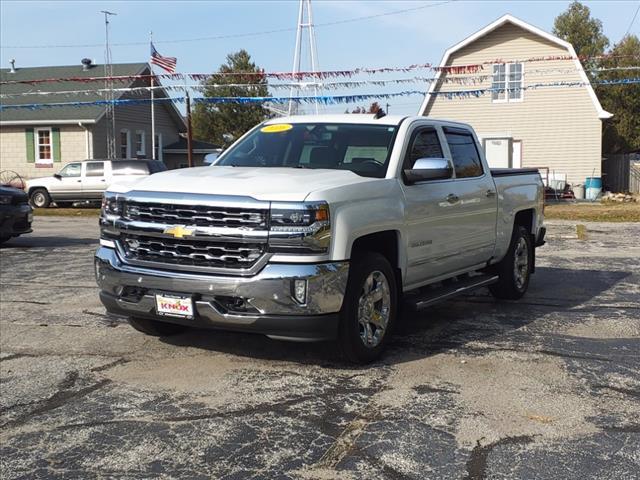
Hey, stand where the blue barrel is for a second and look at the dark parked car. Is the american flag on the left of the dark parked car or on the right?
right

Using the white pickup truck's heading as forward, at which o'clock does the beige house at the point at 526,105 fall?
The beige house is roughly at 5 o'clock from the white pickup truck.

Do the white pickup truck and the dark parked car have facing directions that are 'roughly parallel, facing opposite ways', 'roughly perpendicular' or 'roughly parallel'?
roughly perpendicular

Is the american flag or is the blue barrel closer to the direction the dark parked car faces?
the blue barrel

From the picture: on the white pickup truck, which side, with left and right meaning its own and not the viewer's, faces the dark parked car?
right

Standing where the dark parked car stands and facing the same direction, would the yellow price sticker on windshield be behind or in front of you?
in front

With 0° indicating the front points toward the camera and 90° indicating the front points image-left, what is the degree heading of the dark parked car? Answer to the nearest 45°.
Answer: approximately 315°

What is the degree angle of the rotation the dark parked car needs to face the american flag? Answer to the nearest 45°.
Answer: approximately 135° to its left

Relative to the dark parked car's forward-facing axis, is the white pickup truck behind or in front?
in front

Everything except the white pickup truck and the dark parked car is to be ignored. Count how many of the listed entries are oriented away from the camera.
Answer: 0

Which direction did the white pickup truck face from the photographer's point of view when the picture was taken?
facing the viewer and to the left of the viewer
